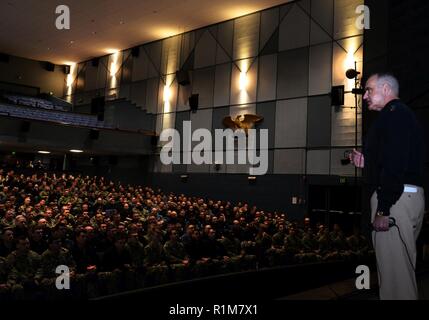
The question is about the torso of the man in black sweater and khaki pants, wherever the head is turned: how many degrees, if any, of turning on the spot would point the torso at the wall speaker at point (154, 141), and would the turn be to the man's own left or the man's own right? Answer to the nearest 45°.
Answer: approximately 45° to the man's own right

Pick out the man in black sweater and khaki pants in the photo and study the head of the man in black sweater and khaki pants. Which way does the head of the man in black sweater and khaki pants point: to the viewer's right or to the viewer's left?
to the viewer's left

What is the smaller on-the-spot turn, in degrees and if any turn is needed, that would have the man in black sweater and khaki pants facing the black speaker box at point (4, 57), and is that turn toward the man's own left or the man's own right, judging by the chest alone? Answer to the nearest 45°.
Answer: approximately 45° to the man's own right

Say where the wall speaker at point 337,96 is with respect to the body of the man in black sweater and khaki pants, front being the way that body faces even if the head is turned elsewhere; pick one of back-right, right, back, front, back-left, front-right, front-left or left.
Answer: right

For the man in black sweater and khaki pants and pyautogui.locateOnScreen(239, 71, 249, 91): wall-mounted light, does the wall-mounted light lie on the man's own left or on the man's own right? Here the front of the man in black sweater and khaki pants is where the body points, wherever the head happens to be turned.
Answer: on the man's own right

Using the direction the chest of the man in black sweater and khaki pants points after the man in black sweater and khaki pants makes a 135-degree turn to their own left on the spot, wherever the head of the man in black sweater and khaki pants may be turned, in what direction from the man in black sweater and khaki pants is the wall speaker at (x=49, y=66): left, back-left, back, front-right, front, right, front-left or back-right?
back

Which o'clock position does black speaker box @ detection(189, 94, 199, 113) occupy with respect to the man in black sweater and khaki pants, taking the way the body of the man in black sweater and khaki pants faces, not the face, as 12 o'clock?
The black speaker box is roughly at 2 o'clock from the man in black sweater and khaki pants.

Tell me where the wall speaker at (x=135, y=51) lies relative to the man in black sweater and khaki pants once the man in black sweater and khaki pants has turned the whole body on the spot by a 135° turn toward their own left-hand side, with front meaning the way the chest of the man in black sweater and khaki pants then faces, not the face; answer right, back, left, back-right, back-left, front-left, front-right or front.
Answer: back

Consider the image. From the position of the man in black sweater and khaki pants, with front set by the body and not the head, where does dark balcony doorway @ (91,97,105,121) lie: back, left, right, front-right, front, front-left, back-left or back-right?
front-right

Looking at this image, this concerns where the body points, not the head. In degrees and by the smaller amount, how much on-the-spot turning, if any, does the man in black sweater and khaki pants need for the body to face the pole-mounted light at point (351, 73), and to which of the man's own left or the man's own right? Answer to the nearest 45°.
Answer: approximately 90° to the man's own right

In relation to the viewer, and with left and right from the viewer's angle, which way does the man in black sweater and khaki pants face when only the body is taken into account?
facing to the left of the viewer

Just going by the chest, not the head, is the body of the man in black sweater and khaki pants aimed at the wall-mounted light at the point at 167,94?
no

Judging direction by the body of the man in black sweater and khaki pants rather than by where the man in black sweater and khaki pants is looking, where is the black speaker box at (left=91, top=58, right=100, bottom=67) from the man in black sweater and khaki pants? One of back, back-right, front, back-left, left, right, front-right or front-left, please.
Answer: front-right
